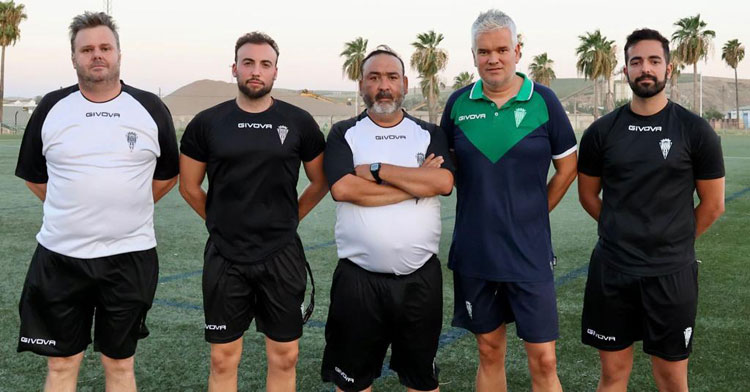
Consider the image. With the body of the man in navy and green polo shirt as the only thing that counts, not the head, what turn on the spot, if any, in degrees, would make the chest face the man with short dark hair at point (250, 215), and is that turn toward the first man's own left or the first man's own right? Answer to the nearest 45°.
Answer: approximately 90° to the first man's own right

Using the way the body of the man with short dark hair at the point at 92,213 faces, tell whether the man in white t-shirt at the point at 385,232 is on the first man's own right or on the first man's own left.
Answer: on the first man's own left

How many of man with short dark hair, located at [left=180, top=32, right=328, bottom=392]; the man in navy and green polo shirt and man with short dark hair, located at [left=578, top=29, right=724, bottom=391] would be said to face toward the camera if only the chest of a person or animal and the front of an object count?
3

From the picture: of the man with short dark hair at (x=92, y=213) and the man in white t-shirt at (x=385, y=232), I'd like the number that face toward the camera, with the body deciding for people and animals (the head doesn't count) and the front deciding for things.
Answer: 2

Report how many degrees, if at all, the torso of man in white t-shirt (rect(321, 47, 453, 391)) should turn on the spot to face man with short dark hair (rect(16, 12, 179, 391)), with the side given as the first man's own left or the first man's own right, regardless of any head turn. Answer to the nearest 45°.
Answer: approximately 90° to the first man's own right
